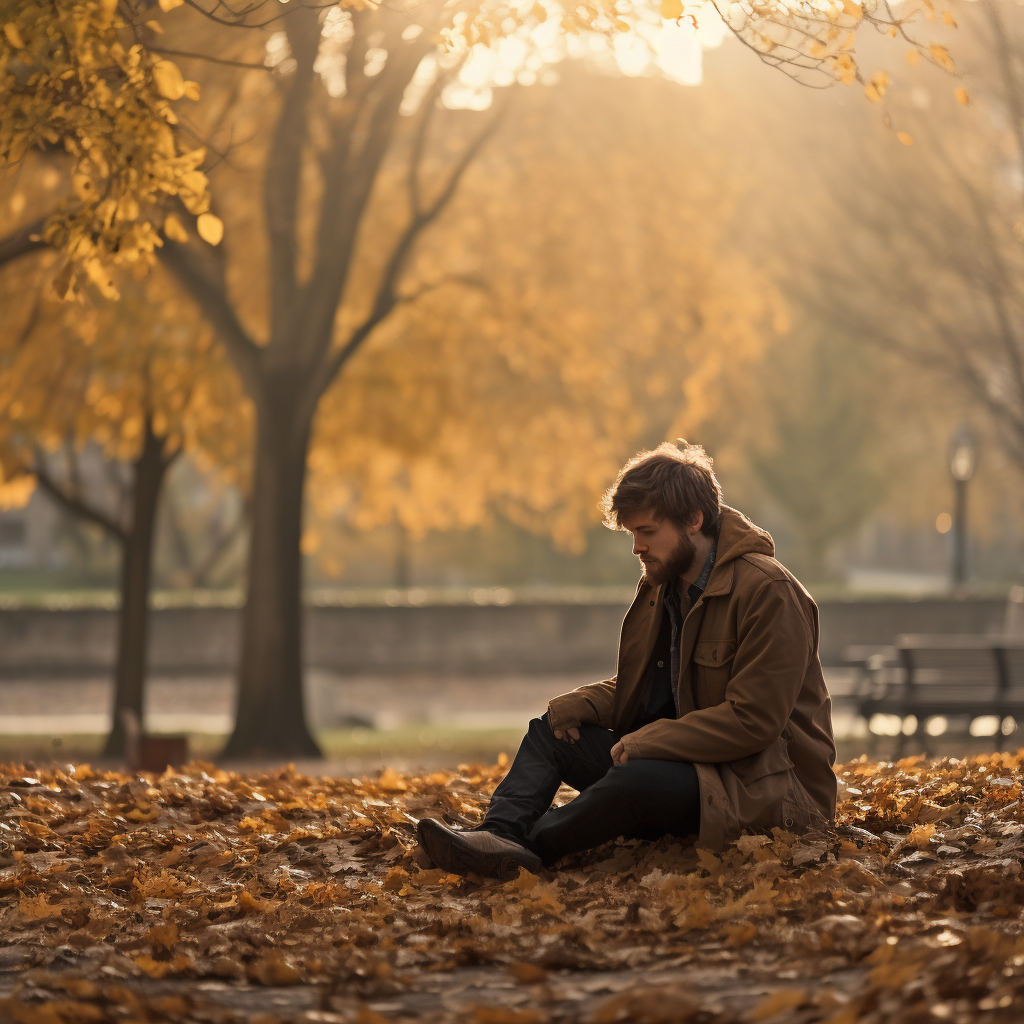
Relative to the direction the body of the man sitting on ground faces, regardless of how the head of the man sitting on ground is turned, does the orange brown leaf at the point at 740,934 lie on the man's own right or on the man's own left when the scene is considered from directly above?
on the man's own left

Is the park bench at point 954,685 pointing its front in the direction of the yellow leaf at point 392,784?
no

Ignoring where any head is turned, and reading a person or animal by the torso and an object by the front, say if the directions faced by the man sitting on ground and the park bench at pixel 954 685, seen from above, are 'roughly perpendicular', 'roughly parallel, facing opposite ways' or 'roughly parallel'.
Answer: roughly perpendicular

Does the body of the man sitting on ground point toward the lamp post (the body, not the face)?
no

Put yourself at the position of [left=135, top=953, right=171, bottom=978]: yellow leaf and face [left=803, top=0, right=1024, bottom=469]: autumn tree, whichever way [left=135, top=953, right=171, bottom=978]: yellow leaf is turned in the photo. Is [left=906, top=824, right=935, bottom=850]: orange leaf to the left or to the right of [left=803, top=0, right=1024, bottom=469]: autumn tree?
right

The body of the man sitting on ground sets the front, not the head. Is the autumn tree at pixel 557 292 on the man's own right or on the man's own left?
on the man's own right

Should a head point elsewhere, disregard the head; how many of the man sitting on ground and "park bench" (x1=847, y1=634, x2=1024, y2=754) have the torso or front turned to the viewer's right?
0

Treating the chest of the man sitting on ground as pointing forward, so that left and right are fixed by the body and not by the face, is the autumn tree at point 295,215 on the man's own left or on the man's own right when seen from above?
on the man's own right
